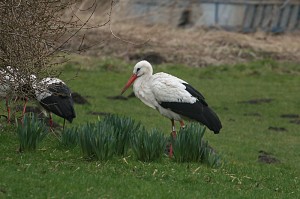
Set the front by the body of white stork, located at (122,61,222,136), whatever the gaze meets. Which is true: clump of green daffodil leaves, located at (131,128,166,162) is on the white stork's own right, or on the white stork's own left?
on the white stork's own left

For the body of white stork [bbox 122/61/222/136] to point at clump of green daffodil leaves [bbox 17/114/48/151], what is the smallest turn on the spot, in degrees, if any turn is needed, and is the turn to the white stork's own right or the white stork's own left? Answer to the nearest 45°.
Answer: approximately 45° to the white stork's own left

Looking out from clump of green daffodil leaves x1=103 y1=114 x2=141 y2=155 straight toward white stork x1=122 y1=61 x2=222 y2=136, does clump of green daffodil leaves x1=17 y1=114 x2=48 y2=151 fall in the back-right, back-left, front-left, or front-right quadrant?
back-left

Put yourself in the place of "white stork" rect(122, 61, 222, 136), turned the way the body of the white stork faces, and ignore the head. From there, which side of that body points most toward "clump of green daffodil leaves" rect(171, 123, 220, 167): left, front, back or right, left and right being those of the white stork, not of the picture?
left

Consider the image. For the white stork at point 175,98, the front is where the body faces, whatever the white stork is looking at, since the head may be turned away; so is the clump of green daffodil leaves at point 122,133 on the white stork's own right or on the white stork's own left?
on the white stork's own left

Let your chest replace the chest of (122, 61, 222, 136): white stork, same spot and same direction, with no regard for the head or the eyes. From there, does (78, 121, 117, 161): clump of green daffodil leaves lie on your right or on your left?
on your left

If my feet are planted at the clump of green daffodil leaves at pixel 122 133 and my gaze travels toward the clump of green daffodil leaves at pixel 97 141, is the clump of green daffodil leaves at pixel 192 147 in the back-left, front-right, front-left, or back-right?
back-left

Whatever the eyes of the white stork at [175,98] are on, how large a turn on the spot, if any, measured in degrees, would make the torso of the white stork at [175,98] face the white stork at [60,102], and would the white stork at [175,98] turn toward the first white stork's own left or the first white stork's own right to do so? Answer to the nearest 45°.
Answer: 0° — it already faces it

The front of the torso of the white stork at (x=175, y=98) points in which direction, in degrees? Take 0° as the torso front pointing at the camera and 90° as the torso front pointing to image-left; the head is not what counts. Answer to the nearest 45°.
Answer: approximately 90°
